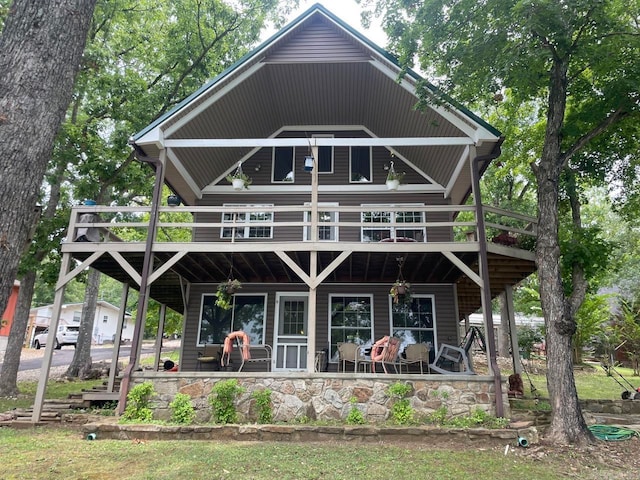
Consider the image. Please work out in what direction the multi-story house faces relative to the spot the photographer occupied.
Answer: facing the viewer

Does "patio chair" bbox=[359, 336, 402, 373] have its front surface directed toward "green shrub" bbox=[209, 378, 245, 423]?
no

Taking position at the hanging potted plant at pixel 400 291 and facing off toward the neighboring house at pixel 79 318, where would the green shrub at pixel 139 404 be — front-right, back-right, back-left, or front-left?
front-left
